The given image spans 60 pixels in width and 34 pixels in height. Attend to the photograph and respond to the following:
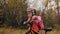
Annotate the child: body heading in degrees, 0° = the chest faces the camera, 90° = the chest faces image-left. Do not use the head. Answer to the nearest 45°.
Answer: approximately 90°
